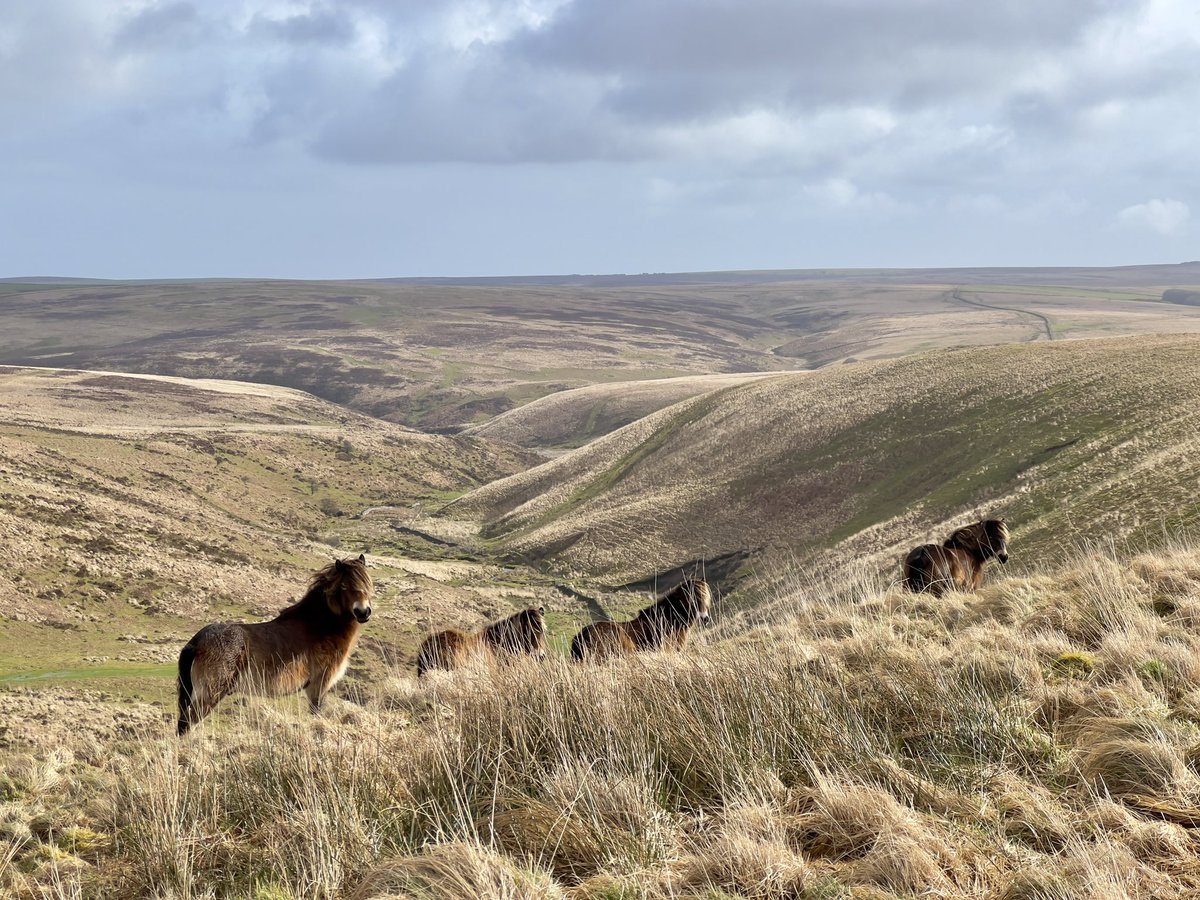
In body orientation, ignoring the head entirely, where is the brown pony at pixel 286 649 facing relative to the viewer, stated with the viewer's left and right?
facing to the right of the viewer

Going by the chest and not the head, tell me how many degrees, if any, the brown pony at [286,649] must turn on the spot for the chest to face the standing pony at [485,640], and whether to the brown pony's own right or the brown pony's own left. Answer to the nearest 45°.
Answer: approximately 45° to the brown pony's own left

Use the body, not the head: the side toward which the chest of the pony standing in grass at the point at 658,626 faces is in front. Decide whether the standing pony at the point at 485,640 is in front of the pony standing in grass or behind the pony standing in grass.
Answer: behind

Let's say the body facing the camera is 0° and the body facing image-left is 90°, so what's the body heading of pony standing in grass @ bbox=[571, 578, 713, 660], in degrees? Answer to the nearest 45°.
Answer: approximately 270°

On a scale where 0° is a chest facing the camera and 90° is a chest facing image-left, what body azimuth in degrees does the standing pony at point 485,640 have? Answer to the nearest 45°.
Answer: approximately 270°

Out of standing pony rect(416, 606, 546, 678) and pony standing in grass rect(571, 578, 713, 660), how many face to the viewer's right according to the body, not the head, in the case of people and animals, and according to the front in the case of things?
2

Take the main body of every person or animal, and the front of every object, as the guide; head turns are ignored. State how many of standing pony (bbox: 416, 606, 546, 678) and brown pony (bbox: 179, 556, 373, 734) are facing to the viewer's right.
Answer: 2
